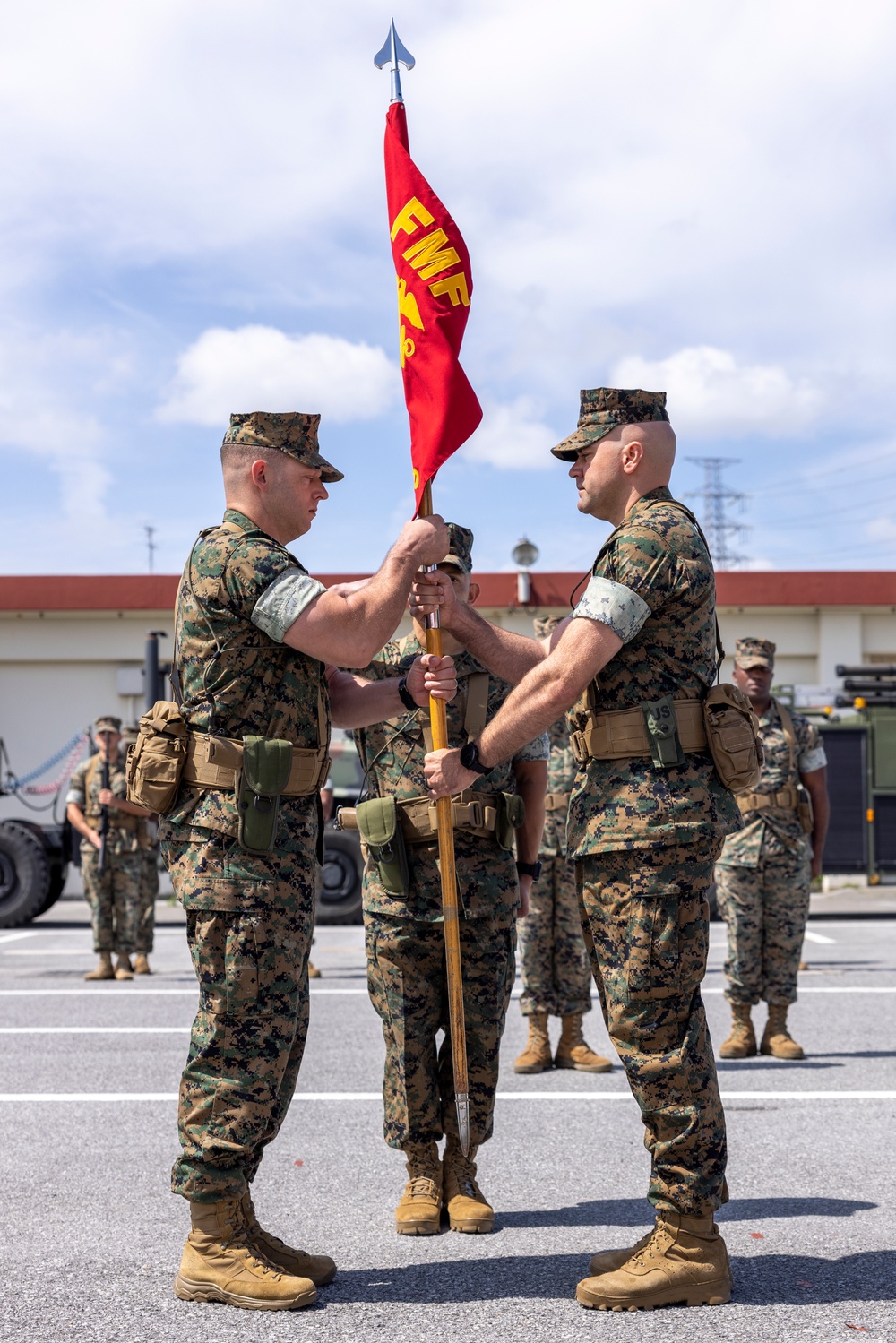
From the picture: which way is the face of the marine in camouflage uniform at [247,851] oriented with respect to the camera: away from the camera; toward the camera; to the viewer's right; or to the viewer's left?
to the viewer's right

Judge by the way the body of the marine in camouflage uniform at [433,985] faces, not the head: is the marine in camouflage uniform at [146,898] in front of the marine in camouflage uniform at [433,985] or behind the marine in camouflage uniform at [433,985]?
behind

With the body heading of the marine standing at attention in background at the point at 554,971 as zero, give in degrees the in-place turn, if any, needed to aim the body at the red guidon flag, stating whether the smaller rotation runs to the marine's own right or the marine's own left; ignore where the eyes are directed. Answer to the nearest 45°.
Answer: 0° — they already face it

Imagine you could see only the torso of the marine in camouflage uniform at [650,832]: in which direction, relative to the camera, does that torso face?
to the viewer's left

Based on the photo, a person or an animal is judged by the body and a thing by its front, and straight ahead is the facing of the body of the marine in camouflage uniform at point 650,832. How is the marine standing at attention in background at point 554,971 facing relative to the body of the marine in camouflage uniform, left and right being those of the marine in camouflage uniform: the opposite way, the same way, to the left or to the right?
to the left

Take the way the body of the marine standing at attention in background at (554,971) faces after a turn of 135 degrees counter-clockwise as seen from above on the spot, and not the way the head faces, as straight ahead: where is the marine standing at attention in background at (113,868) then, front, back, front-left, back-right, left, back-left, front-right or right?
left

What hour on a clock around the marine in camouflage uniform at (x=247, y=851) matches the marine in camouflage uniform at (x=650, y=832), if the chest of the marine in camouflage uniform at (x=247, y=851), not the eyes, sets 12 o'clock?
the marine in camouflage uniform at (x=650, y=832) is roughly at 12 o'clock from the marine in camouflage uniform at (x=247, y=851).

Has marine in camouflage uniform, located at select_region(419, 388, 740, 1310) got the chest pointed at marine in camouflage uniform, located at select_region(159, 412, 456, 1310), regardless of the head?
yes

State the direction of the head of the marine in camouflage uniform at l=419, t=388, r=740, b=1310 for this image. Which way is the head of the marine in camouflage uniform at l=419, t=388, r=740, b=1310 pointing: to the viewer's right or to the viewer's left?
to the viewer's left

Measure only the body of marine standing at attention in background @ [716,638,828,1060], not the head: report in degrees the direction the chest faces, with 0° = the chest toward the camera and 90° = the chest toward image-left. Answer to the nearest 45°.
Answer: approximately 0°

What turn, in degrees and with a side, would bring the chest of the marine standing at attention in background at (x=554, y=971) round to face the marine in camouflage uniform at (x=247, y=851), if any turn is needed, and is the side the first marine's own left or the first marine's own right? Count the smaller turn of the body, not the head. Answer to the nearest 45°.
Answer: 0° — they already face them
